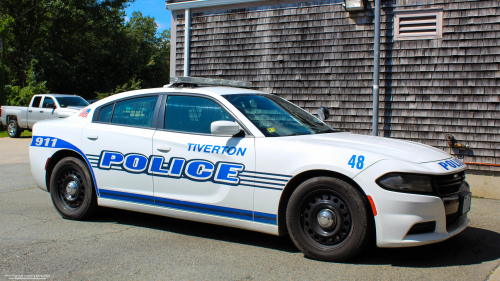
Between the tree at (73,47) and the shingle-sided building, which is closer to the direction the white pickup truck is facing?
the shingle-sided building

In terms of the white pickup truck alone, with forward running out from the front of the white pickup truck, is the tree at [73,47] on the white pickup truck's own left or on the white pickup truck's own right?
on the white pickup truck's own left

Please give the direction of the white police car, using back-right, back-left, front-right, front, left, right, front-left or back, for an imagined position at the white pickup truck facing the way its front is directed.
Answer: front-right

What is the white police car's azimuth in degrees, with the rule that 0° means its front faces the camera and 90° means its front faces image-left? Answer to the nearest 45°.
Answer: approximately 315°

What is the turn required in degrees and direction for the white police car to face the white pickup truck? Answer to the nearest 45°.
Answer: approximately 180°

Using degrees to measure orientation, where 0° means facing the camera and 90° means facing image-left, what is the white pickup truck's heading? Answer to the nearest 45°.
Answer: approximately 315°

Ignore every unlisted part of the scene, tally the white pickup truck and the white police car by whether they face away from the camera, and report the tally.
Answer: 0

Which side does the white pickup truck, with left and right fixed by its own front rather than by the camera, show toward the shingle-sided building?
front

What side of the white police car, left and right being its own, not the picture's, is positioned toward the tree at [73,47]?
back

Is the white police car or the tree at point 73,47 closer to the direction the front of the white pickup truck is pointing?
the white police car

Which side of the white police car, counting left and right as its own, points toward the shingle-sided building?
left
